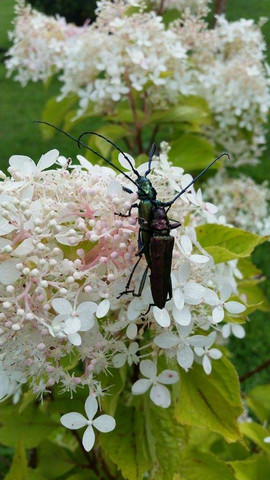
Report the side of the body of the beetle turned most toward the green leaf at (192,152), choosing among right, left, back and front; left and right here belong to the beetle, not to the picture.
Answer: front

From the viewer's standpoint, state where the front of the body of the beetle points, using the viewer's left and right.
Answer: facing away from the viewer
